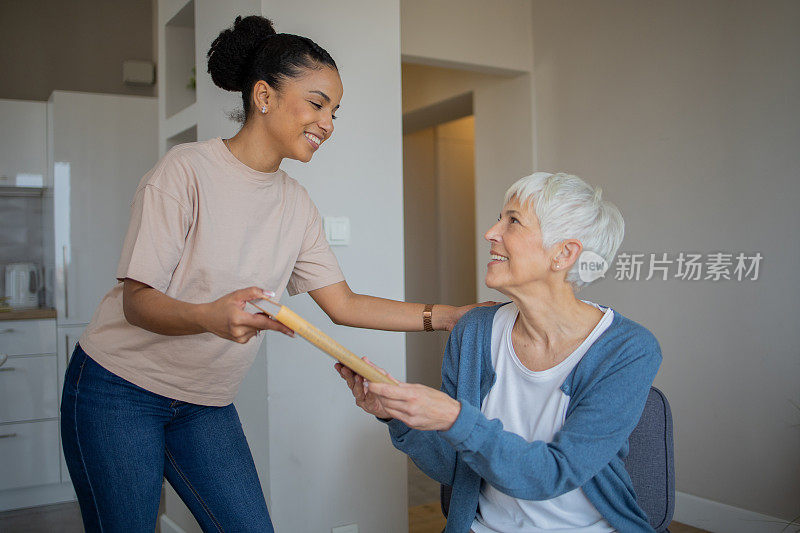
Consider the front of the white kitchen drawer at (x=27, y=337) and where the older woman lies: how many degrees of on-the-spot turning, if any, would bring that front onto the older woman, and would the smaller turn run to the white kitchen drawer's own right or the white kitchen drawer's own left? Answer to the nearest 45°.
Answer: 0° — it already faces them

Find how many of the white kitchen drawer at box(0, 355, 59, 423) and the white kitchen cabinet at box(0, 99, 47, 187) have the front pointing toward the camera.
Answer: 2

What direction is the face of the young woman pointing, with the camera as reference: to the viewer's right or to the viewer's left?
to the viewer's right

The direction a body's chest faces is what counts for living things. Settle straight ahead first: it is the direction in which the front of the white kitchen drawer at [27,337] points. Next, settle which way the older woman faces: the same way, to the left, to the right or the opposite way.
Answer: to the right

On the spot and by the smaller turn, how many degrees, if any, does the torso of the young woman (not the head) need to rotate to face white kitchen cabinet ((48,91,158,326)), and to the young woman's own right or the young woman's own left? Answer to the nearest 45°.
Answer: approximately 135° to the young woman's own left
